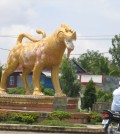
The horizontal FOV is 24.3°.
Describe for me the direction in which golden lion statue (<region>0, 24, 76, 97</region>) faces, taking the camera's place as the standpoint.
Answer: facing the viewer and to the right of the viewer
